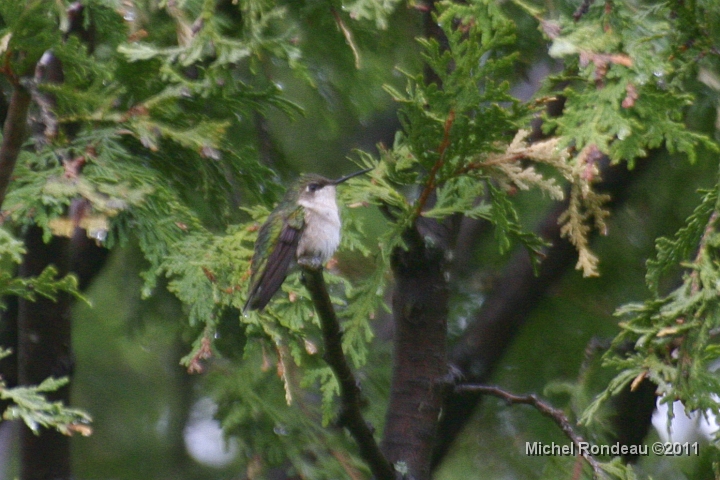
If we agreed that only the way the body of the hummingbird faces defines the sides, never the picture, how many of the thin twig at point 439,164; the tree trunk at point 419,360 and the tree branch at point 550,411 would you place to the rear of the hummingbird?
0

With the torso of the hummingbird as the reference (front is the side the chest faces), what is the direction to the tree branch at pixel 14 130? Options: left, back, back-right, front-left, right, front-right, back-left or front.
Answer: back-right
